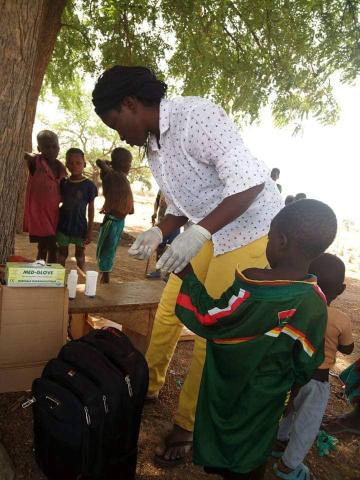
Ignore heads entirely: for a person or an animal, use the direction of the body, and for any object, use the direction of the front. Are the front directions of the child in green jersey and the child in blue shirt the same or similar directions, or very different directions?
very different directions

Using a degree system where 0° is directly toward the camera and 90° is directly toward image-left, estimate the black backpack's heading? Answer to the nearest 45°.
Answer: approximately 45°

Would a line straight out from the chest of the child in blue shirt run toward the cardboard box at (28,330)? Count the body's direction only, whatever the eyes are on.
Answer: yes

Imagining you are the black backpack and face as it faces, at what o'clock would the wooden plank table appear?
The wooden plank table is roughly at 5 o'clock from the black backpack.

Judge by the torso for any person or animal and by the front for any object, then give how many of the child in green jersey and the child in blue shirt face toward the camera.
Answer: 1

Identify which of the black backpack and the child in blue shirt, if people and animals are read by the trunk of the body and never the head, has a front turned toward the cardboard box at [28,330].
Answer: the child in blue shirt

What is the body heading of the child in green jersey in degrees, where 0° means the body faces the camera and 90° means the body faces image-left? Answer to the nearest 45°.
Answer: approximately 135°

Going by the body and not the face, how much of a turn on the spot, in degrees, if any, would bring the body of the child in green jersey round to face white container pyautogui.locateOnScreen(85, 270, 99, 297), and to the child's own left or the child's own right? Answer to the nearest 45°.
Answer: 0° — they already face it

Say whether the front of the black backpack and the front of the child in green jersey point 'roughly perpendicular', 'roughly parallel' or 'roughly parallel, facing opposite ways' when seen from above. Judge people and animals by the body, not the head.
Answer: roughly perpendicular
